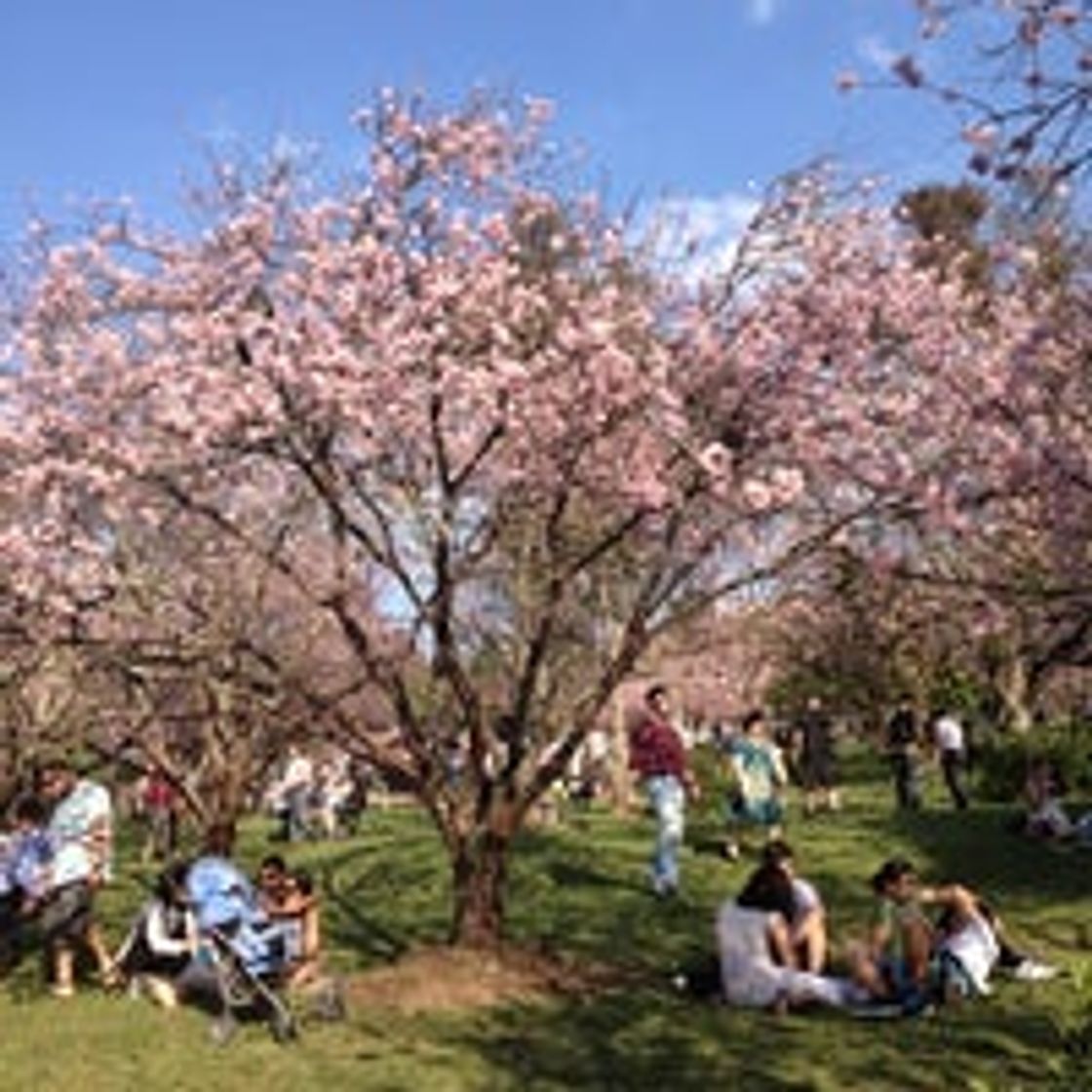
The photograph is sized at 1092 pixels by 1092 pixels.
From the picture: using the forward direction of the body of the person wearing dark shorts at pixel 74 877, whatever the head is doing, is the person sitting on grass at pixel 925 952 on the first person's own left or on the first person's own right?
on the first person's own left

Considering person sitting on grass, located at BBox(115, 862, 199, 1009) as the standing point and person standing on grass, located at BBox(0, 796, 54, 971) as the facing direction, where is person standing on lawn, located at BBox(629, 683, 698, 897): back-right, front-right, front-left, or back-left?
back-right

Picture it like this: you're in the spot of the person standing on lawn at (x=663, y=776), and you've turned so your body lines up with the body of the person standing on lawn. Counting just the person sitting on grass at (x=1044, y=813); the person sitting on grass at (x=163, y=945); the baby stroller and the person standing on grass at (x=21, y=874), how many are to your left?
1

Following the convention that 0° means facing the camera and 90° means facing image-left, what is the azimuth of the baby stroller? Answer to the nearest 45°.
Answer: approximately 315°

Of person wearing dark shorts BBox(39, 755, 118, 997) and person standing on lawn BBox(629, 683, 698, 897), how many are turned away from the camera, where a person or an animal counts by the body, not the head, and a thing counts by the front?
0

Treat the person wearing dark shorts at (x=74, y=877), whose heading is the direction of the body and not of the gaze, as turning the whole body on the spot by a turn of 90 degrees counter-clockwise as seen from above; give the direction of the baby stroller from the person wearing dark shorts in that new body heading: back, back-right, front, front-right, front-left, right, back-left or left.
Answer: front

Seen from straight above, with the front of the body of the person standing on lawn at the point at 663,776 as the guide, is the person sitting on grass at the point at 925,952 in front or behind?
in front

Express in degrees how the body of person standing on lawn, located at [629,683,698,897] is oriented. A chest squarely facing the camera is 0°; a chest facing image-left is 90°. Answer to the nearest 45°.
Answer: approximately 315°

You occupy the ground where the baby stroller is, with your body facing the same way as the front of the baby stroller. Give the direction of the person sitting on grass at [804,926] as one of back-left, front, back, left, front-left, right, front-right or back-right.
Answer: front-left

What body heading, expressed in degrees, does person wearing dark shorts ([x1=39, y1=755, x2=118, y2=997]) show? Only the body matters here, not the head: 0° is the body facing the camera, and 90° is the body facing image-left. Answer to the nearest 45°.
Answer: approximately 45°

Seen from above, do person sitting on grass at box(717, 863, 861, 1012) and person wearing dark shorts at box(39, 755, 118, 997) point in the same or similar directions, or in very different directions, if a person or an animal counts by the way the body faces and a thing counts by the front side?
very different directions
